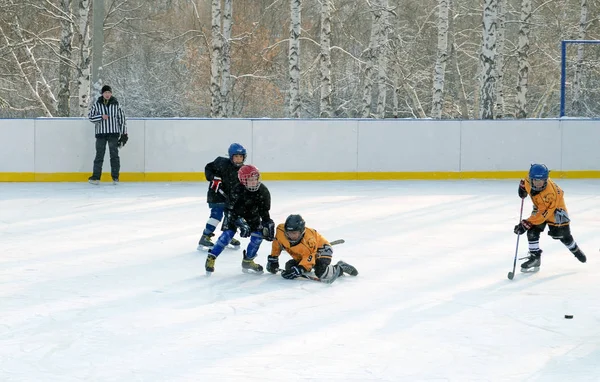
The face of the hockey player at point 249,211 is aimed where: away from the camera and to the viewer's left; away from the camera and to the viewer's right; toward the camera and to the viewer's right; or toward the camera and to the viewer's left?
toward the camera and to the viewer's right

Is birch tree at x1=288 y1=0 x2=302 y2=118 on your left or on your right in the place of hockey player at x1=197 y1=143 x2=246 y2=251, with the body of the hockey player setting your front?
on your left

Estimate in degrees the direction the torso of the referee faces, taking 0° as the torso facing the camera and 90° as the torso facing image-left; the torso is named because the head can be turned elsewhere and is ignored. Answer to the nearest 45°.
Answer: approximately 0°

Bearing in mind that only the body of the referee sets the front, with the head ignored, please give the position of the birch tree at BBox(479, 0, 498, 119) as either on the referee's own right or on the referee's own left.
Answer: on the referee's own left

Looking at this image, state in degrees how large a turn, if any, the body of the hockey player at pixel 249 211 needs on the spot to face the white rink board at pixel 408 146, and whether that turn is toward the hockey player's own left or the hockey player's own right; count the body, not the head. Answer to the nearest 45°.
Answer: approximately 135° to the hockey player's own left

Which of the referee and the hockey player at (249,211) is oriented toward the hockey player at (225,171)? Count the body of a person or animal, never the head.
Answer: the referee

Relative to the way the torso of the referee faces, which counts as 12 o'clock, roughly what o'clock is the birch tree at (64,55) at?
The birch tree is roughly at 6 o'clock from the referee.

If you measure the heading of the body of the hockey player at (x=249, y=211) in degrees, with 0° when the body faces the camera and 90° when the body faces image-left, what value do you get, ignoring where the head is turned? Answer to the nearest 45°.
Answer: approximately 315°

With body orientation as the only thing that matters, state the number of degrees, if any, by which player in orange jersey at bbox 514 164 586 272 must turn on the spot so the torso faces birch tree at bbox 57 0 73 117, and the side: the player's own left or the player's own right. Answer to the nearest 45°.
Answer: approximately 90° to the player's own right

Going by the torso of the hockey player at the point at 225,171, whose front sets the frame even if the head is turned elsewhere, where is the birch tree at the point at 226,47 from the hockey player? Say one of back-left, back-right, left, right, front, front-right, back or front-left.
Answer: back-left

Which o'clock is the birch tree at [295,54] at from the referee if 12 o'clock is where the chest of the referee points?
The birch tree is roughly at 7 o'clock from the referee.

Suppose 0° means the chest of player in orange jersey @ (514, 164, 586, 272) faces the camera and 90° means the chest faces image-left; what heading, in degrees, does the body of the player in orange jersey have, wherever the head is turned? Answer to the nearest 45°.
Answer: approximately 45°

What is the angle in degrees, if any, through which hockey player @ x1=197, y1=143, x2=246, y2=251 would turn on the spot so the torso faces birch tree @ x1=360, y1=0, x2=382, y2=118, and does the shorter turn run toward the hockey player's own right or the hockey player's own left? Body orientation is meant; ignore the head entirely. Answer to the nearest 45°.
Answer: approximately 135° to the hockey player's own left

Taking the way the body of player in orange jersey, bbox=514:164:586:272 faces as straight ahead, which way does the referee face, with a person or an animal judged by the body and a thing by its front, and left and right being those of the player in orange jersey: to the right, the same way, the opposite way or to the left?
to the left

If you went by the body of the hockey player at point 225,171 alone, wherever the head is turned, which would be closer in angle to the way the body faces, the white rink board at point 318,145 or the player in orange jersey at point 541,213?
the player in orange jersey
